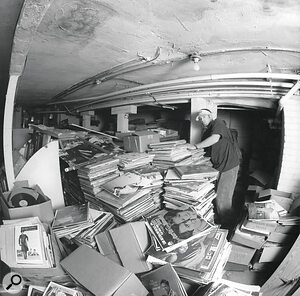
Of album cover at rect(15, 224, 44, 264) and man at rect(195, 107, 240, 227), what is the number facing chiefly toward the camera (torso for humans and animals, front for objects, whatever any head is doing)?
1

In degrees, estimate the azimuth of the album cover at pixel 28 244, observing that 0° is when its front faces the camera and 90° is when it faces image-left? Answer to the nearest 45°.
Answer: approximately 0°

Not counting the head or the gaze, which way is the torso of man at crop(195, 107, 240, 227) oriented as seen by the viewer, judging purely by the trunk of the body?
to the viewer's left

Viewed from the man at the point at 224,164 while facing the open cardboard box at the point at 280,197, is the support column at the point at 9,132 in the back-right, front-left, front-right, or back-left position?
back-right

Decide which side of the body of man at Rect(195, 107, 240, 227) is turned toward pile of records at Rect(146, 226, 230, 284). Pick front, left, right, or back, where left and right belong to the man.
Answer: left

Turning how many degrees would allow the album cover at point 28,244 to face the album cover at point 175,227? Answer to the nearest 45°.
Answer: approximately 90° to its left

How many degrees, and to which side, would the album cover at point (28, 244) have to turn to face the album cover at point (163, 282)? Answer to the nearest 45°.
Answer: approximately 45° to its left

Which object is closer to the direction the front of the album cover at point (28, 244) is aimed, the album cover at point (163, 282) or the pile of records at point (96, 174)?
the album cover

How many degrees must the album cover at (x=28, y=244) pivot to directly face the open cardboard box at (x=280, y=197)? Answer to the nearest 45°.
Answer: approximately 90° to its left
